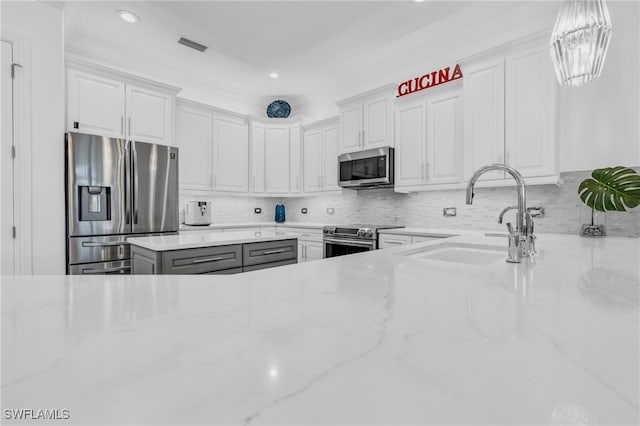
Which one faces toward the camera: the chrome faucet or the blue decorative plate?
the blue decorative plate

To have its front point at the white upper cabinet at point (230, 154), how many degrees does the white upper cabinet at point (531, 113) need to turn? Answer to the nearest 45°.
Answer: approximately 45° to its right

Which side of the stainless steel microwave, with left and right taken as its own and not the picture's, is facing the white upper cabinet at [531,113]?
left

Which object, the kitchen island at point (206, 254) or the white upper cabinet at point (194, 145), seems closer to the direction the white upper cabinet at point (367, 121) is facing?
the kitchen island

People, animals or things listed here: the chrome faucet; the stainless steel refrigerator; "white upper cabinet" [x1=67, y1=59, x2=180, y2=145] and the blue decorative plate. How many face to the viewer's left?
1

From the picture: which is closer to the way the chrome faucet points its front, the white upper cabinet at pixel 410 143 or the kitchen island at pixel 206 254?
the kitchen island

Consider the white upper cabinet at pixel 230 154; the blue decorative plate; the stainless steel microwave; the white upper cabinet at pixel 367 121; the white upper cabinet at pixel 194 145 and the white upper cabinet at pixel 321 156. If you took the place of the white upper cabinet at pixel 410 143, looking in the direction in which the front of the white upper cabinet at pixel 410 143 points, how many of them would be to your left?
0

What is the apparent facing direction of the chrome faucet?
to the viewer's left

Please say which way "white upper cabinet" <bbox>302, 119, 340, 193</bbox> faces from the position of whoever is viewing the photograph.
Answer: facing the viewer and to the left of the viewer

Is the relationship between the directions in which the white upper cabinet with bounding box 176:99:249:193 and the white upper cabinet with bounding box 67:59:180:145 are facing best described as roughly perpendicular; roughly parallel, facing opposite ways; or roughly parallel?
roughly parallel

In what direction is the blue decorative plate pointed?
toward the camera

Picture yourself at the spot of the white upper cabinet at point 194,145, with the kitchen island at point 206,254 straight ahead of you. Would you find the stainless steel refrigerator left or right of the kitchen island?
right

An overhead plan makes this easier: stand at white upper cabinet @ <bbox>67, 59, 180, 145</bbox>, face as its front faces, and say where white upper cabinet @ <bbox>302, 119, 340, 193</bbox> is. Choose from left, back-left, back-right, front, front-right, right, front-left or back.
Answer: front-left

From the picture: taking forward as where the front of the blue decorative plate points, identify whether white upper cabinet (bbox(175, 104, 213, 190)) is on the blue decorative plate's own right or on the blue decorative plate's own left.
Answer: on the blue decorative plate's own right

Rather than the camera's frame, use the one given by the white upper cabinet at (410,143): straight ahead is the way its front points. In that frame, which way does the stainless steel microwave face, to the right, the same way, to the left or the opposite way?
the same way

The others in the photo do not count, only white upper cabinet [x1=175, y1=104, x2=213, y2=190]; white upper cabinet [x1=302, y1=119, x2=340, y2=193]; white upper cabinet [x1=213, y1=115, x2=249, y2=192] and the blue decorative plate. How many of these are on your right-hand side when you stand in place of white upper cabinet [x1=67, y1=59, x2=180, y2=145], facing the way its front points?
0

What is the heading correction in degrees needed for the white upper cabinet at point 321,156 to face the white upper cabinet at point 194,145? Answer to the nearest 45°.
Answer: approximately 45° to its right

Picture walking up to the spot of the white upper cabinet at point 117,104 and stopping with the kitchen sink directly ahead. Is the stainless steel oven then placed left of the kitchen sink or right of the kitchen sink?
left

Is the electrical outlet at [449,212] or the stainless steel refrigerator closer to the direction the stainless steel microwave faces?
the stainless steel refrigerator
